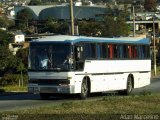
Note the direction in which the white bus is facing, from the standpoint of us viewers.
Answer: facing the viewer and to the left of the viewer
